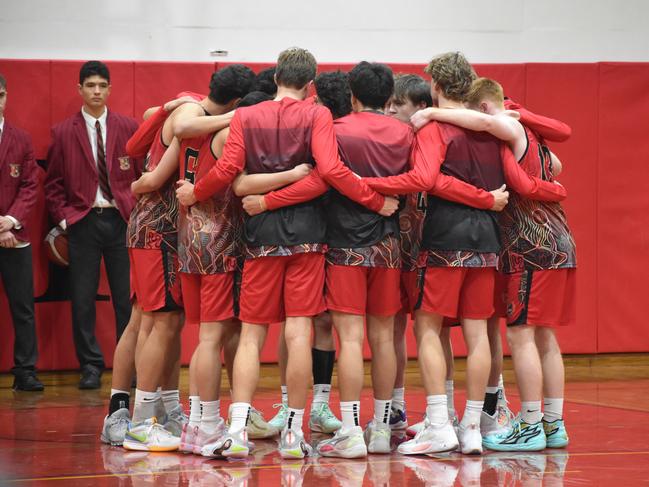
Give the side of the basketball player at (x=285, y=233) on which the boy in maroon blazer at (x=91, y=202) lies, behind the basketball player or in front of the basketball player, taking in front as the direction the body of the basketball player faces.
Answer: in front

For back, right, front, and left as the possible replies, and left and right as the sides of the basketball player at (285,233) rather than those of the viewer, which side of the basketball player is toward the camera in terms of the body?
back

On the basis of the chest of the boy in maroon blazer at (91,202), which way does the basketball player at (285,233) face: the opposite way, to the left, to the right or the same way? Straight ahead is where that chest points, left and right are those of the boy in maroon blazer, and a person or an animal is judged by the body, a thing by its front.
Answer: the opposite way

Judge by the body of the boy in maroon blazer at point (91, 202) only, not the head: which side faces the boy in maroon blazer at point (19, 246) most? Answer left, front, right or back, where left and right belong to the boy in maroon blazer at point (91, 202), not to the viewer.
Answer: right

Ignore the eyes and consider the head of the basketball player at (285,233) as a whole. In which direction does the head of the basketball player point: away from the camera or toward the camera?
away from the camera

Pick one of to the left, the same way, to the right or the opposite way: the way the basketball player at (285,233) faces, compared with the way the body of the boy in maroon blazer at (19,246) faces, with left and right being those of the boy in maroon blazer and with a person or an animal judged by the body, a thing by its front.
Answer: the opposite way

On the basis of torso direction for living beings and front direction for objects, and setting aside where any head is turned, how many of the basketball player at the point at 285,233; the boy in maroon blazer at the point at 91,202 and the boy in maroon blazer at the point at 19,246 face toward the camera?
2

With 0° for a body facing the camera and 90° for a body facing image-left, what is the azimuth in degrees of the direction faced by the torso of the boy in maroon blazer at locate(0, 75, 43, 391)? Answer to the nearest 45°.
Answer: approximately 0°

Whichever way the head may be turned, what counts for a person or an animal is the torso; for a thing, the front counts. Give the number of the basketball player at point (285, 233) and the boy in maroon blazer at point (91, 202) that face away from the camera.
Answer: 1

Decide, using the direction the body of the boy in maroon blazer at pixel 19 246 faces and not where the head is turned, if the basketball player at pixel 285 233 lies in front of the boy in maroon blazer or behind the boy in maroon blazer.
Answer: in front

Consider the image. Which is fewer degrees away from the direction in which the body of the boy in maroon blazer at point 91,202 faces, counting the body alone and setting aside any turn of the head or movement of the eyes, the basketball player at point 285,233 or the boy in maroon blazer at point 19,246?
the basketball player
